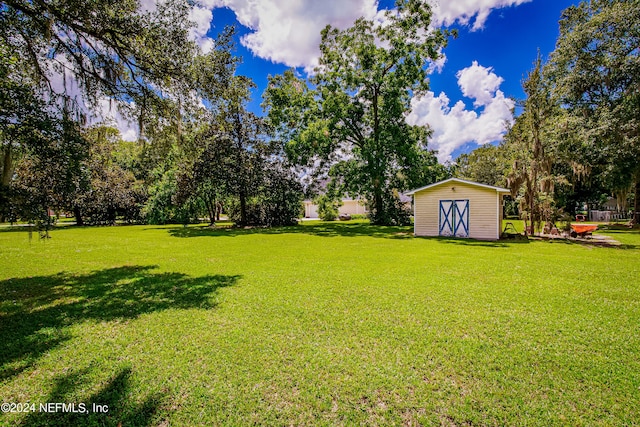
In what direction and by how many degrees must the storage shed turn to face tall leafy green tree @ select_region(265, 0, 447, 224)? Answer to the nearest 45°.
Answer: approximately 135° to its right

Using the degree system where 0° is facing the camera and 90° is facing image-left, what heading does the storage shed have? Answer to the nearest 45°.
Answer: approximately 0°
